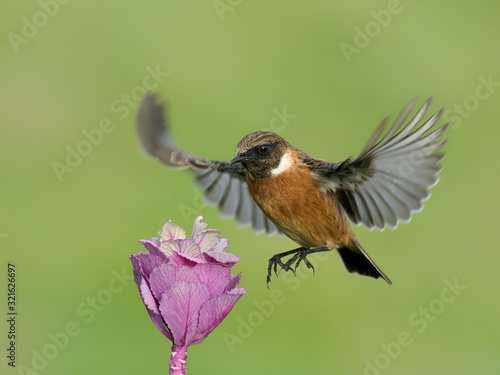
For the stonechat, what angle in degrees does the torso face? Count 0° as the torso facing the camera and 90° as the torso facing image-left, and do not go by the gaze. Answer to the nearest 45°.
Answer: approximately 45°

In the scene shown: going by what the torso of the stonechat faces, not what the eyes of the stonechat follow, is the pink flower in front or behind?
in front
